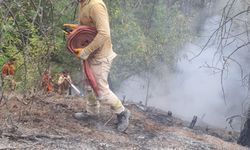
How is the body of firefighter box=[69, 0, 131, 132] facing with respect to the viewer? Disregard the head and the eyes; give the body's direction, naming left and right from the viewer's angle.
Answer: facing to the left of the viewer
